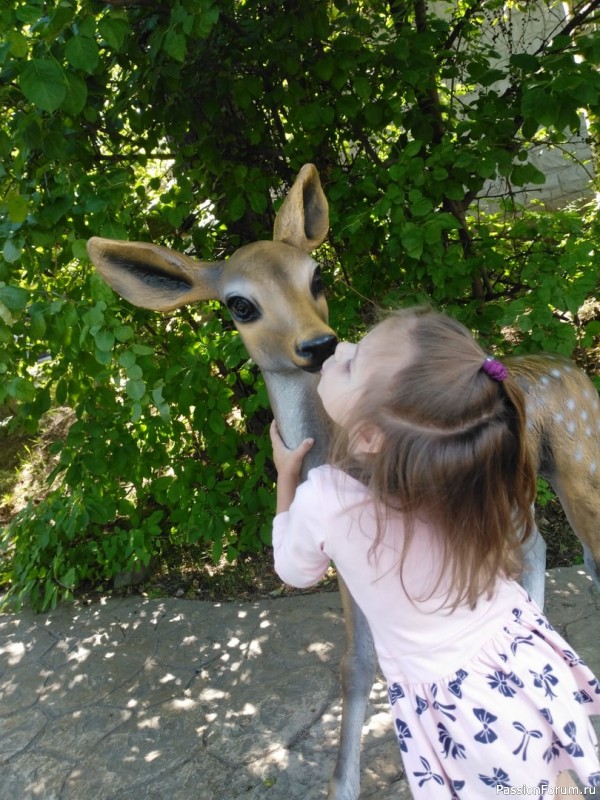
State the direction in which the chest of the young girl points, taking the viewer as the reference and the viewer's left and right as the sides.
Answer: facing away from the viewer and to the left of the viewer

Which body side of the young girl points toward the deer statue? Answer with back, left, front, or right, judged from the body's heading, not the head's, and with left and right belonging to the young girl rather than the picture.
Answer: front

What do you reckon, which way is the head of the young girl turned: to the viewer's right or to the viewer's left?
to the viewer's left
